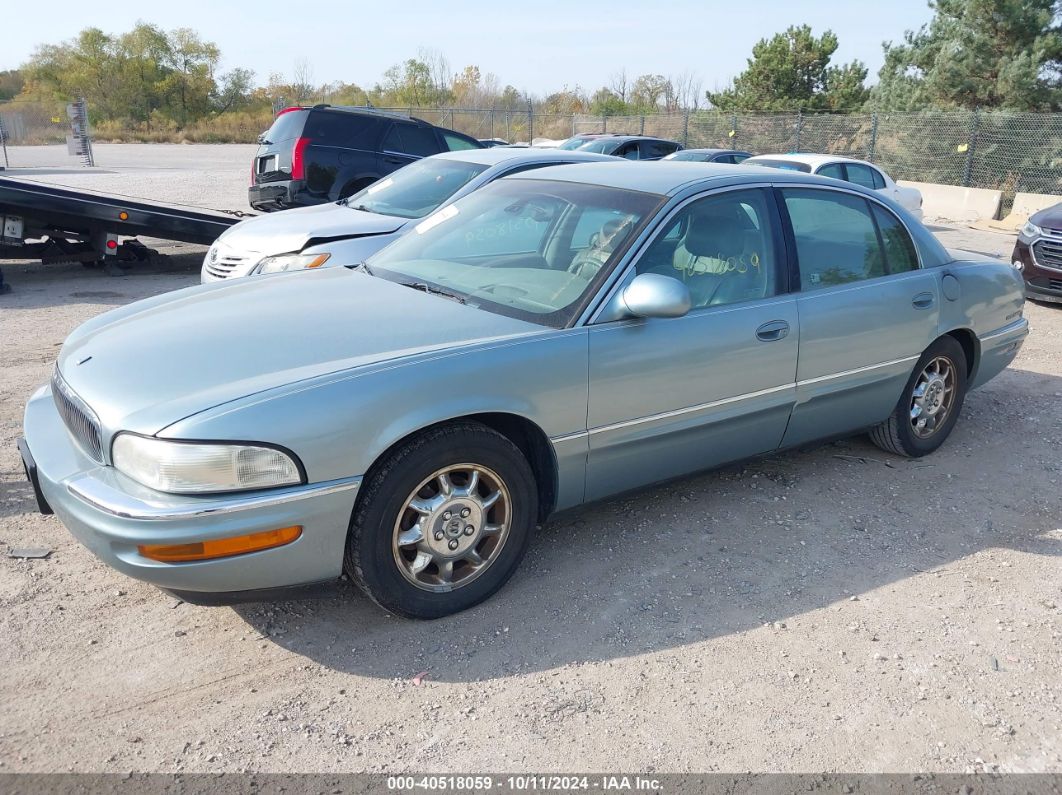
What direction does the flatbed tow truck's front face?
to the viewer's left

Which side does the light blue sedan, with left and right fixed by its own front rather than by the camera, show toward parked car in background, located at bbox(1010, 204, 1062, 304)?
back

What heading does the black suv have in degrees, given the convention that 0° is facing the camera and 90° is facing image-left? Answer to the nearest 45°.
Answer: approximately 225°

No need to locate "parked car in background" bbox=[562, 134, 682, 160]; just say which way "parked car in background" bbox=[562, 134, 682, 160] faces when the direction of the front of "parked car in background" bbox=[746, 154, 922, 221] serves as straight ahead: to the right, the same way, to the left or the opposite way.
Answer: the same way

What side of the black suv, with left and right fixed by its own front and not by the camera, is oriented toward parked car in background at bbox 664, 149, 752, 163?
front

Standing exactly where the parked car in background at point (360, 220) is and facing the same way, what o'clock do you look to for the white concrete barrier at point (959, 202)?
The white concrete barrier is roughly at 6 o'clock from the parked car in background.

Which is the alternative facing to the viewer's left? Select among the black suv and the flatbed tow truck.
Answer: the flatbed tow truck

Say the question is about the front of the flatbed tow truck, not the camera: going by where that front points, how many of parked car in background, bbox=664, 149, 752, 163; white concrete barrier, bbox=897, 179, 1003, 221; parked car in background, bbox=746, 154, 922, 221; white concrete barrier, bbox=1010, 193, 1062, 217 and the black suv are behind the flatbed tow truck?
5

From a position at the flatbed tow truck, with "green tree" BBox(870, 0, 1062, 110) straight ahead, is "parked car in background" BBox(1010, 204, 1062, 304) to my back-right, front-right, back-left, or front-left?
front-right

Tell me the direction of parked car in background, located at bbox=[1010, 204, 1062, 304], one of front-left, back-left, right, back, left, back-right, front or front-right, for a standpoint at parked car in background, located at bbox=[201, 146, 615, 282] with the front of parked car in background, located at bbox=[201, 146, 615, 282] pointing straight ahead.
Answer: back-left

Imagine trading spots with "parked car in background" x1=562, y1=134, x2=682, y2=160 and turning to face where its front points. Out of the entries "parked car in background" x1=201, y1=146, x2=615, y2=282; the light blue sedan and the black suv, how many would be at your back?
0

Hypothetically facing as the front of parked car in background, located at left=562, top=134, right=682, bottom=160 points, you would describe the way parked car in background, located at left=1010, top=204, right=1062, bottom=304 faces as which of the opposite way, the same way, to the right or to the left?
the same way

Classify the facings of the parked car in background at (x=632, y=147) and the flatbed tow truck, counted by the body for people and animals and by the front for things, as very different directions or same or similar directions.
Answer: same or similar directions

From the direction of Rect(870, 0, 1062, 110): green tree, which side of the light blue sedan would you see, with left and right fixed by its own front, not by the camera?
back

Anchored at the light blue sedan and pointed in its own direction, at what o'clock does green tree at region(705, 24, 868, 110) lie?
The green tree is roughly at 5 o'clock from the light blue sedan.

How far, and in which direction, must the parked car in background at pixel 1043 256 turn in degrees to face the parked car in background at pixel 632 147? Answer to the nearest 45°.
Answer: approximately 90° to its right

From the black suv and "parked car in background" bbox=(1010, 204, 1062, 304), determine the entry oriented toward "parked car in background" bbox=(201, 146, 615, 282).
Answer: "parked car in background" bbox=(1010, 204, 1062, 304)

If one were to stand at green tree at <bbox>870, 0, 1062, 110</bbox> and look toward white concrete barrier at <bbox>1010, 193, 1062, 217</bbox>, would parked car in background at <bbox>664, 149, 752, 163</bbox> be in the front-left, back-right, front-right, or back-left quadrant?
front-right

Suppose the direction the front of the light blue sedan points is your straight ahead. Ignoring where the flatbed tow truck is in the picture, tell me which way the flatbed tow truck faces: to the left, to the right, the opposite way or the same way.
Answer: the same way

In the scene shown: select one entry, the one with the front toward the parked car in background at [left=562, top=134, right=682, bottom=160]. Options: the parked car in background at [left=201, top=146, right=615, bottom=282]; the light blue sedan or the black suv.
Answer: the black suv
